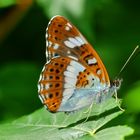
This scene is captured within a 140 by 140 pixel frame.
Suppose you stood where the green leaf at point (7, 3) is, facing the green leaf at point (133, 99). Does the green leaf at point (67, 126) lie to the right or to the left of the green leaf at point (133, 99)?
right

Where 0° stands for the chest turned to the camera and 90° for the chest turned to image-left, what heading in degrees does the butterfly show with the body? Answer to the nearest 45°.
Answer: approximately 270°

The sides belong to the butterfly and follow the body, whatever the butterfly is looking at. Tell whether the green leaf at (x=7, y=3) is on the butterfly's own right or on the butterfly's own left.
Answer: on the butterfly's own left
